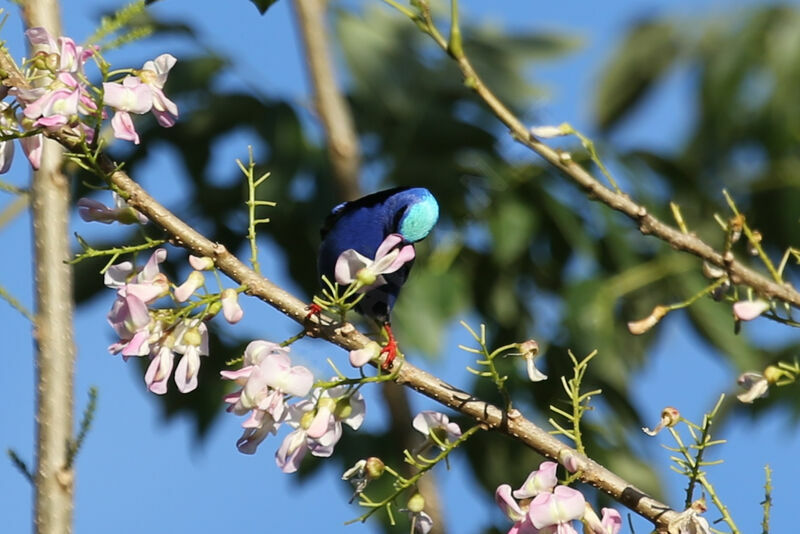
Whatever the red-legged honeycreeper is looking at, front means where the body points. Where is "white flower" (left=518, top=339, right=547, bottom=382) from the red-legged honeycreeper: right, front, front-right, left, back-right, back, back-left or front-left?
right

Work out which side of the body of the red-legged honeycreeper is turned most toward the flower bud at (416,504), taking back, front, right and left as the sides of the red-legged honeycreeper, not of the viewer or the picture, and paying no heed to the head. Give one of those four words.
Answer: right

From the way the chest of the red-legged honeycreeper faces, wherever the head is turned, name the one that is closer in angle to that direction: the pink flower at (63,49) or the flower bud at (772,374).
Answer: the flower bud

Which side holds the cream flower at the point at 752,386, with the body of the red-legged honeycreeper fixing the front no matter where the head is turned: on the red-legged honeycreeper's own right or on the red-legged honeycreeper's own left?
on the red-legged honeycreeper's own right

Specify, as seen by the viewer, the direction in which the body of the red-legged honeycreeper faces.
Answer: to the viewer's right

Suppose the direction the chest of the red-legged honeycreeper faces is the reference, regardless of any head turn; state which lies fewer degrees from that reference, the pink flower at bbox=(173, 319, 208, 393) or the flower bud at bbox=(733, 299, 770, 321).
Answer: the flower bud
